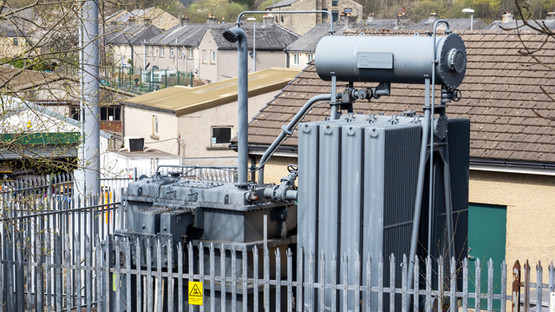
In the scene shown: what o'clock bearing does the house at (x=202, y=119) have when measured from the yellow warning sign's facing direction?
The house is roughly at 6 o'clock from the yellow warning sign.

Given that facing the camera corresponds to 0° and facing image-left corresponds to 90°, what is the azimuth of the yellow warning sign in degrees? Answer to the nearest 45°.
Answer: approximately 0°

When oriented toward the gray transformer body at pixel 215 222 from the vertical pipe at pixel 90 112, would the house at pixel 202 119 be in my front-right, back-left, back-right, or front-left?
back-left

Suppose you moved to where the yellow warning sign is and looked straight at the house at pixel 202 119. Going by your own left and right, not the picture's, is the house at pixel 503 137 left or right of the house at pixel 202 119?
right

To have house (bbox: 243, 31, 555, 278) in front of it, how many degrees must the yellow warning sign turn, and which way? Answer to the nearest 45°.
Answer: approximately 135° to its left

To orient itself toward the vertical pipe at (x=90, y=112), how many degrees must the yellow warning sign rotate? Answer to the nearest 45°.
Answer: approximately 180°
